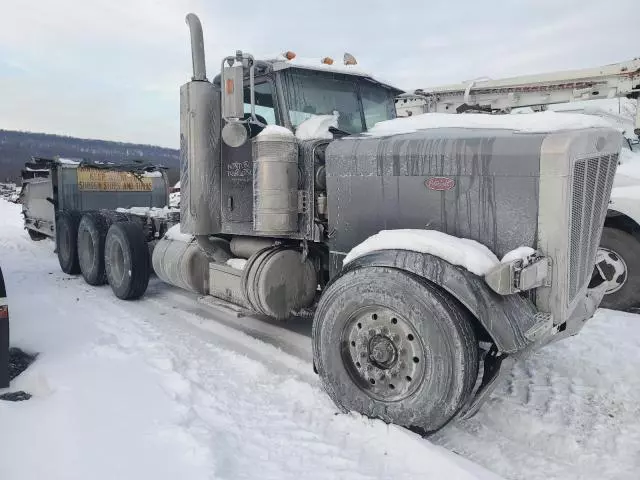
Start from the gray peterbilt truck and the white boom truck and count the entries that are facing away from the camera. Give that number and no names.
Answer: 0

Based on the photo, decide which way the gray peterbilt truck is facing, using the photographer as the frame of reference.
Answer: facing the viewer and to the right of the viewer

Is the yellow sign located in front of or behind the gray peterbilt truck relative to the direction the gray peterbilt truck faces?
behind

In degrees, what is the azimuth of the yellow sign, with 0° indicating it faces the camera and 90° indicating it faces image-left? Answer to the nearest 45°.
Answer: approximately 0°
